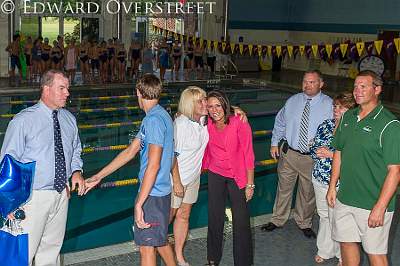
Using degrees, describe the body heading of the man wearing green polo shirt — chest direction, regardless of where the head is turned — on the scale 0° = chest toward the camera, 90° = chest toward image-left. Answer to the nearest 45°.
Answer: approximately 45°

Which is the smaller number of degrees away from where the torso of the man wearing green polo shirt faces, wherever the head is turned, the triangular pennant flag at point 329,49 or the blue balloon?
the blue balloon

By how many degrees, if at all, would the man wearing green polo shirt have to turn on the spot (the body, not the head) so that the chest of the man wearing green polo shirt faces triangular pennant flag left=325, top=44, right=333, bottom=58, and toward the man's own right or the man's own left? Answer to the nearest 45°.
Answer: approximately 135° to the man's own right

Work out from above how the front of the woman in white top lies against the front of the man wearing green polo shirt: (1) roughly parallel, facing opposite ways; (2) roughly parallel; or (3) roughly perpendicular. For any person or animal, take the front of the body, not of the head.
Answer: roughly perpendicular

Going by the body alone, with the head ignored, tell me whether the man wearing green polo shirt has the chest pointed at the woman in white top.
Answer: no

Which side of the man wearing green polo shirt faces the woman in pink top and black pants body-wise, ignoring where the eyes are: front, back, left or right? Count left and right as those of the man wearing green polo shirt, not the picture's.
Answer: right

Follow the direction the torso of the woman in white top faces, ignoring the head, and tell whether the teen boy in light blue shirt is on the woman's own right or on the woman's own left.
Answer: on the woman's own right

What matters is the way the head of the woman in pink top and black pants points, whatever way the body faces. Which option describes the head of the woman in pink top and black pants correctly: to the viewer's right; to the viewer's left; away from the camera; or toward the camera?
toward the camera

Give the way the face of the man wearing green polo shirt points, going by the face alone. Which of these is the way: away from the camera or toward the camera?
toward the camera

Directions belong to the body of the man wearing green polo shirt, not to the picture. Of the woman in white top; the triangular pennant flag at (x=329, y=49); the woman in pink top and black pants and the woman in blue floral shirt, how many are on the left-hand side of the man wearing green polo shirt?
0

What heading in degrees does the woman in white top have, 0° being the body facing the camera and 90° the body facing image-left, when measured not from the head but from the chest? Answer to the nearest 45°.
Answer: approximately 315°

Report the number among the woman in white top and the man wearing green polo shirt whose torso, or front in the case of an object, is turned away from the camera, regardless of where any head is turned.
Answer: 0

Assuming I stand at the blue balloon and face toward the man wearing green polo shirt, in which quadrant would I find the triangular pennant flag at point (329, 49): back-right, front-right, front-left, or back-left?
front-left

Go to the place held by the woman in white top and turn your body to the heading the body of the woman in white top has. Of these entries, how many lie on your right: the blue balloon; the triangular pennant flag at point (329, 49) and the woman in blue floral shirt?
1

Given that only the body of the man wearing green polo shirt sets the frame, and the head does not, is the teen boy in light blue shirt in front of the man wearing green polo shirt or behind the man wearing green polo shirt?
in front

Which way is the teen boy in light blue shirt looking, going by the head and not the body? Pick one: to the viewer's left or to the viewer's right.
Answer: to the viewer's left
